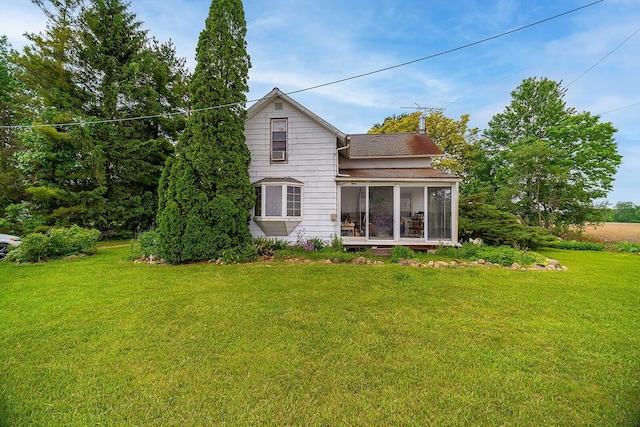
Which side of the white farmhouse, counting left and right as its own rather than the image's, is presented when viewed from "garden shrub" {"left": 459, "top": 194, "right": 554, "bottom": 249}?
left

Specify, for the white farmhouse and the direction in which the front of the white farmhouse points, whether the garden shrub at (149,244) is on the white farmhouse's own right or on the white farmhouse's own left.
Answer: on the white farmhouse's own right

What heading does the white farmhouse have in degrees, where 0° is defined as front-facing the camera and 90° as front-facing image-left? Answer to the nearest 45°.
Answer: approximately 0°

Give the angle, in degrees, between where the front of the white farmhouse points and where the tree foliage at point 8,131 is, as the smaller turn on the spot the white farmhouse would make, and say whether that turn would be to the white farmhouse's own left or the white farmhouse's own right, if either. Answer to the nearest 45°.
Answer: approximately 90° to the white farmhouse's own right

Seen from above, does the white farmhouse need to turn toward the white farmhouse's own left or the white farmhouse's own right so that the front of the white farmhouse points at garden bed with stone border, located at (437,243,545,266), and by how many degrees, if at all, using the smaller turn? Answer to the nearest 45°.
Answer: approximately 90° to the white farmhouse's own left
